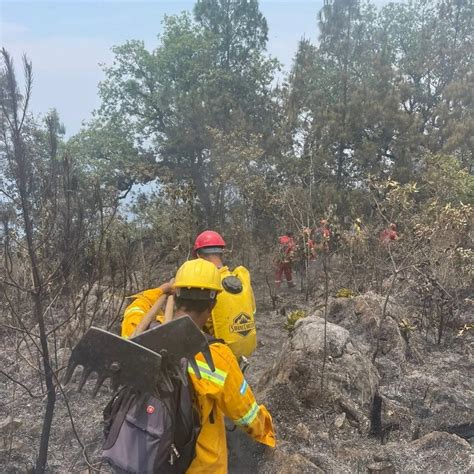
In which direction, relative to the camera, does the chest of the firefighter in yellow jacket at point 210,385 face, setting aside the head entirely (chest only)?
away from the camera

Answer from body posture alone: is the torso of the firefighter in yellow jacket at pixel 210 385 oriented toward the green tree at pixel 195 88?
yes

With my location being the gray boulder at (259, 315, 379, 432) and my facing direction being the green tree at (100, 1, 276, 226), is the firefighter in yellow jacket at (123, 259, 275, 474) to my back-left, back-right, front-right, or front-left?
back-left

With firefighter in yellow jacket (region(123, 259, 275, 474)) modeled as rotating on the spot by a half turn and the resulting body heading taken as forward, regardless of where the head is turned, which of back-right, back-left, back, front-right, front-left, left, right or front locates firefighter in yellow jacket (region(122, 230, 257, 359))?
back
